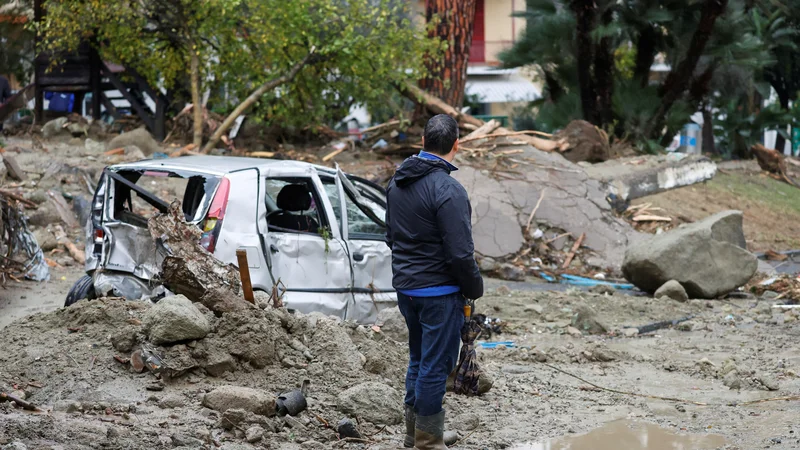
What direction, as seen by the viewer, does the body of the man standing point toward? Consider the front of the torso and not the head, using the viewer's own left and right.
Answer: facing away from the viewer and to the right of the viewer

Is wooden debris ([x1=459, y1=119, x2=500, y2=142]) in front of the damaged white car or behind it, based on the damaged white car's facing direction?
in front

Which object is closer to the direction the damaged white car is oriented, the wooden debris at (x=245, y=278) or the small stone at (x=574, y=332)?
the small stone

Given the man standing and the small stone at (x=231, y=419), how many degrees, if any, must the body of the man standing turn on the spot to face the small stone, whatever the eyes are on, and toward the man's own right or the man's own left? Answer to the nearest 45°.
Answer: approximately 135° to the man's own left

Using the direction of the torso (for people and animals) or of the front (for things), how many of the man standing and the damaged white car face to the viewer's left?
0

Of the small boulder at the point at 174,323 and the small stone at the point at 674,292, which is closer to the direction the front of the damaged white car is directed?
the small stone

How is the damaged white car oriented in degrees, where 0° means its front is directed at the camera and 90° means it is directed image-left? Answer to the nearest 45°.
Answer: approximately 225°

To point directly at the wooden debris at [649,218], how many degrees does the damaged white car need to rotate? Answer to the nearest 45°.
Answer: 0° — it already faces it

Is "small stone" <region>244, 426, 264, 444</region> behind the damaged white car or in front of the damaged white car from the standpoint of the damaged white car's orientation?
behind

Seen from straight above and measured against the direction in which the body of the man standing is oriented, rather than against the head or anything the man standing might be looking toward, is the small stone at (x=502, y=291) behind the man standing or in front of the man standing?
in front
